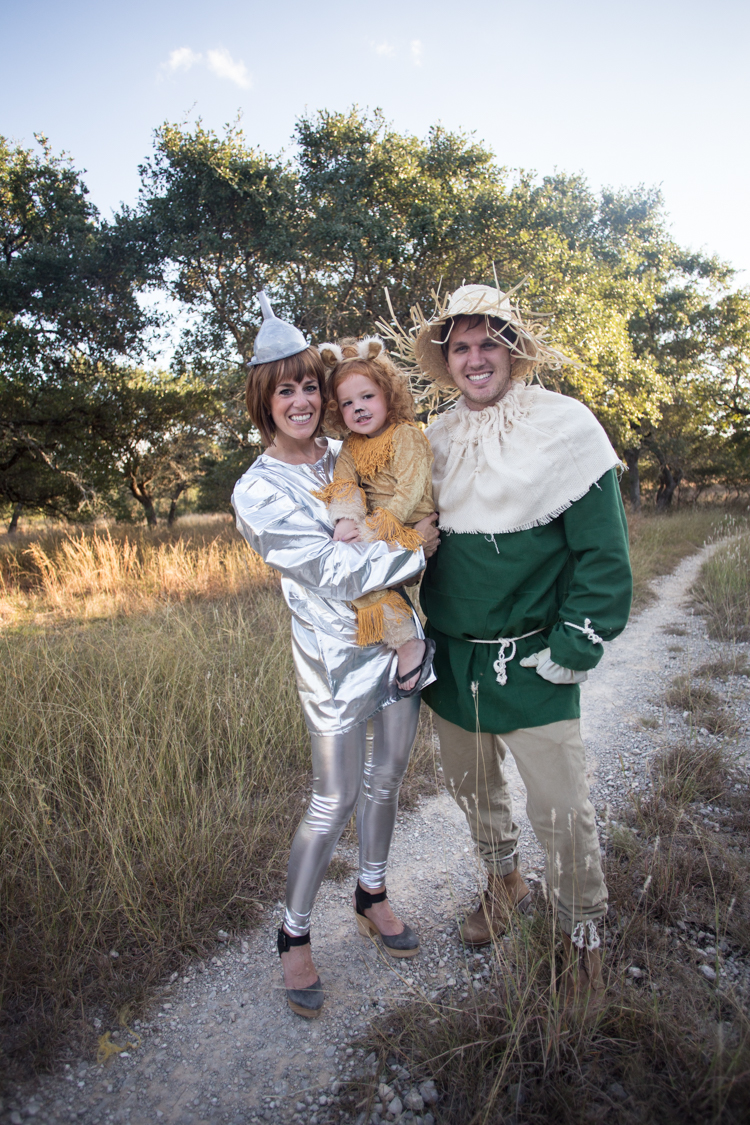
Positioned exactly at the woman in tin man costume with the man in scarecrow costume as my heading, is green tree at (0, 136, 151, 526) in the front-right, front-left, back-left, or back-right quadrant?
back-left

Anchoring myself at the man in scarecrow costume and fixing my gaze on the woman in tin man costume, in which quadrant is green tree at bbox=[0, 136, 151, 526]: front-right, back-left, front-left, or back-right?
front-right

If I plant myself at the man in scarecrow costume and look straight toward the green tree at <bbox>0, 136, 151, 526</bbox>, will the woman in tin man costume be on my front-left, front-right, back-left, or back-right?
front-left

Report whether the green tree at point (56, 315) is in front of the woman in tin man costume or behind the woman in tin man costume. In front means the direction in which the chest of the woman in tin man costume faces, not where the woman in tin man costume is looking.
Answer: behind

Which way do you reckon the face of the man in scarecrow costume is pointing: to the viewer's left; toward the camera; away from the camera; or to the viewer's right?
toward the camera

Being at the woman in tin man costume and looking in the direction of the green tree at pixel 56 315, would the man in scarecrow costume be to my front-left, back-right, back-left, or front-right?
back-right

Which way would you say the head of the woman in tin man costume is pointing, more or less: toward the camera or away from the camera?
toward the camera

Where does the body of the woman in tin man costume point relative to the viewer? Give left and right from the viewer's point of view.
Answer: facing the viewer and to the right of the viewer
